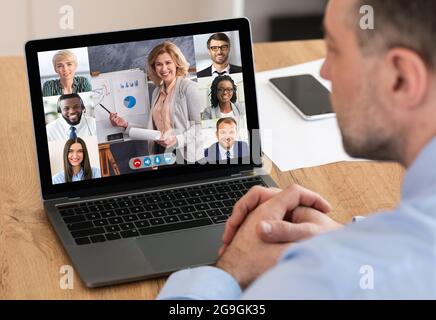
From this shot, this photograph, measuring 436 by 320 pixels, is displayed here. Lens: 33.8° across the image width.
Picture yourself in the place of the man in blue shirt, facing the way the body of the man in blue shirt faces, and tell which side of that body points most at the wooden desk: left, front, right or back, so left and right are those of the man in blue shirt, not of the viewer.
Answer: front

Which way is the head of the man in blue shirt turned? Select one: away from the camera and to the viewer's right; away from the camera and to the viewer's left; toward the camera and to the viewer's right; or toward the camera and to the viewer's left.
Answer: away from the camera and to the viewer's left

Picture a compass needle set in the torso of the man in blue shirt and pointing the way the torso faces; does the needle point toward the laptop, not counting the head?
yes

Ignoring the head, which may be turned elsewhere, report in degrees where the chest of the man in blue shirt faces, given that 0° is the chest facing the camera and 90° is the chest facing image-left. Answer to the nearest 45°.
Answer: approximately 135°
